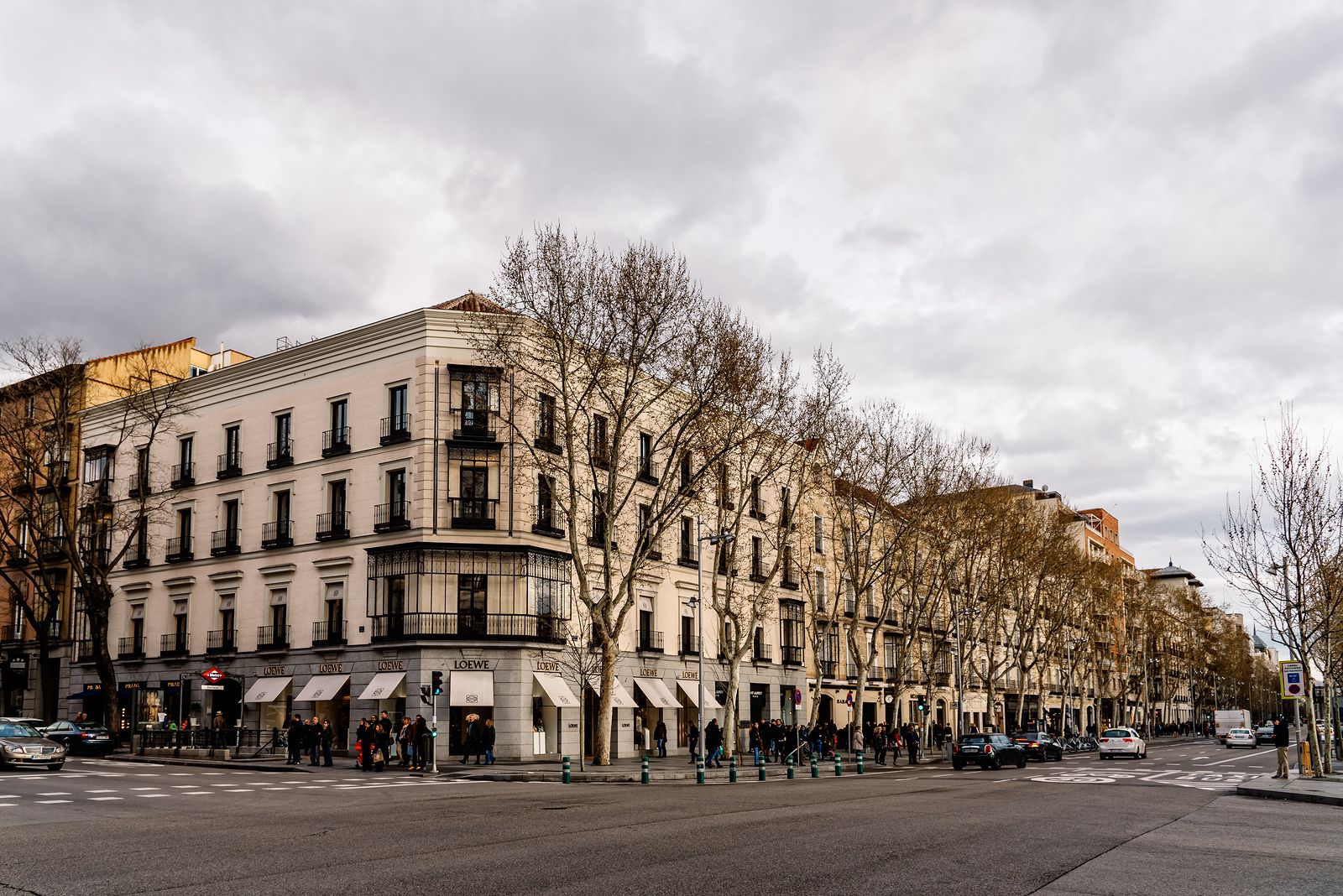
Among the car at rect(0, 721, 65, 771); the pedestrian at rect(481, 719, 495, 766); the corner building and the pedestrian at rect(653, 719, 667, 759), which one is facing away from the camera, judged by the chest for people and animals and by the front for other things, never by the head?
the pedestrian at rect(653, 719, 667, 759)

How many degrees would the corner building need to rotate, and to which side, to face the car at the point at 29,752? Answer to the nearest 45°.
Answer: approximately 45° to its right

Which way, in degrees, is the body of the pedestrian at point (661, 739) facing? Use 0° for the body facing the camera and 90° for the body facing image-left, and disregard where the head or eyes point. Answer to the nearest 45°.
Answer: approximately 180°

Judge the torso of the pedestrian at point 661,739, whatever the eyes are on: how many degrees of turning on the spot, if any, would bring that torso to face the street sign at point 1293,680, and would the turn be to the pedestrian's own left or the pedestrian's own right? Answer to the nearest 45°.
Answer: approximately 135° to the pedestrian's own right
